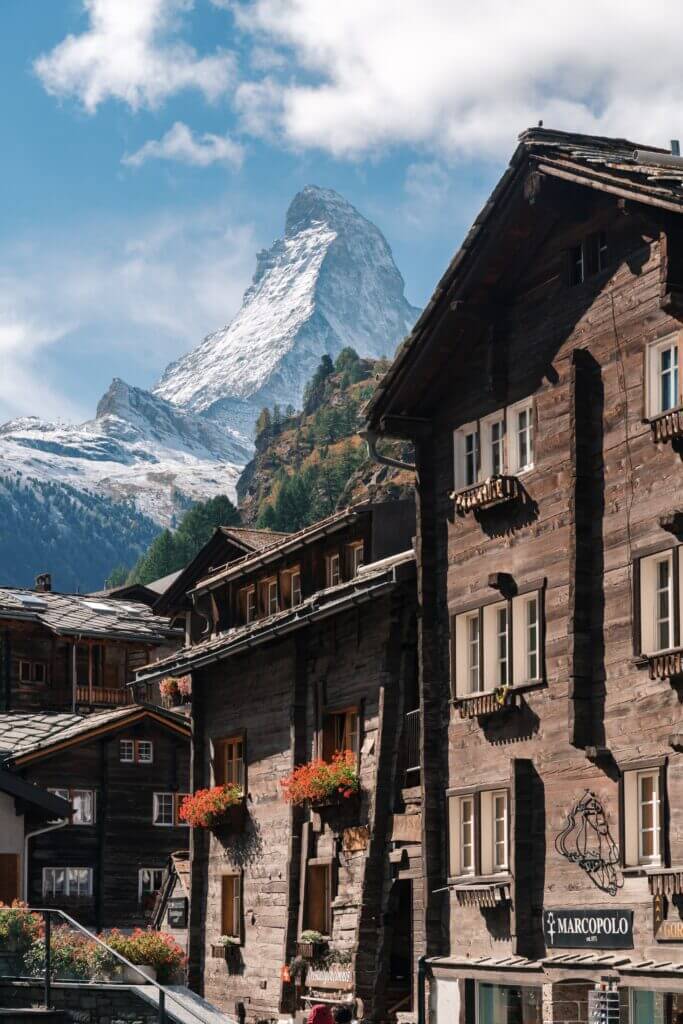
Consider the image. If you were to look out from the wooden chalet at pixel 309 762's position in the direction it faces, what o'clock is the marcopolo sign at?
The marcopolo sign is roughly at 10 o'clock from the wooden chalet.

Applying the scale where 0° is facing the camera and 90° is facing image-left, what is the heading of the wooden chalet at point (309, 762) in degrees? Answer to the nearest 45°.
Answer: approximately 45°
